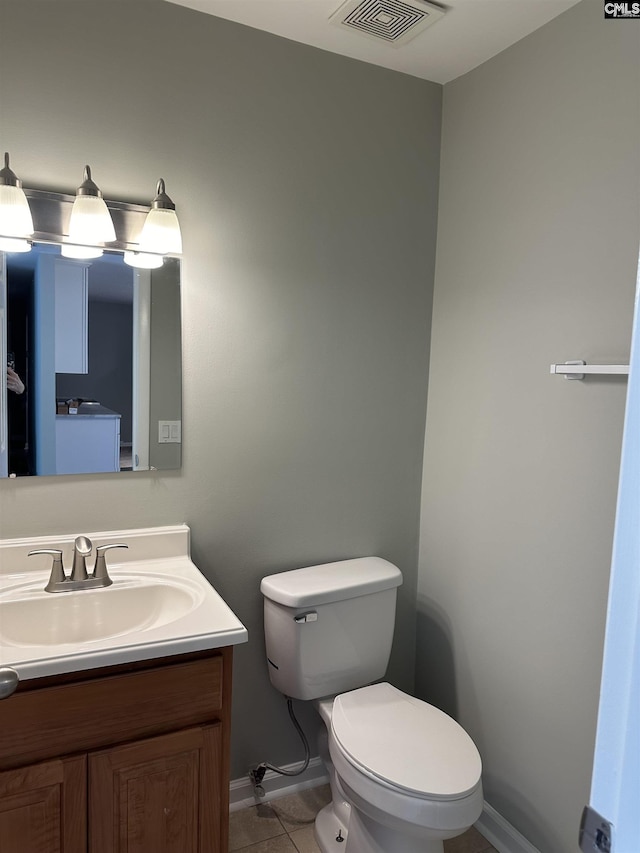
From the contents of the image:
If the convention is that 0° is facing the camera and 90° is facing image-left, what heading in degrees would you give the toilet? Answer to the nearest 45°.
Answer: approximately 315°

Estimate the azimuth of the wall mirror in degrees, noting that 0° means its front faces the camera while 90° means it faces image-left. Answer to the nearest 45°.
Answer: approximately 0°

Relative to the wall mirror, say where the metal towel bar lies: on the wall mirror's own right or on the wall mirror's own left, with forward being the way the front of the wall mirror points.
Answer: on the wall mirror's own left
